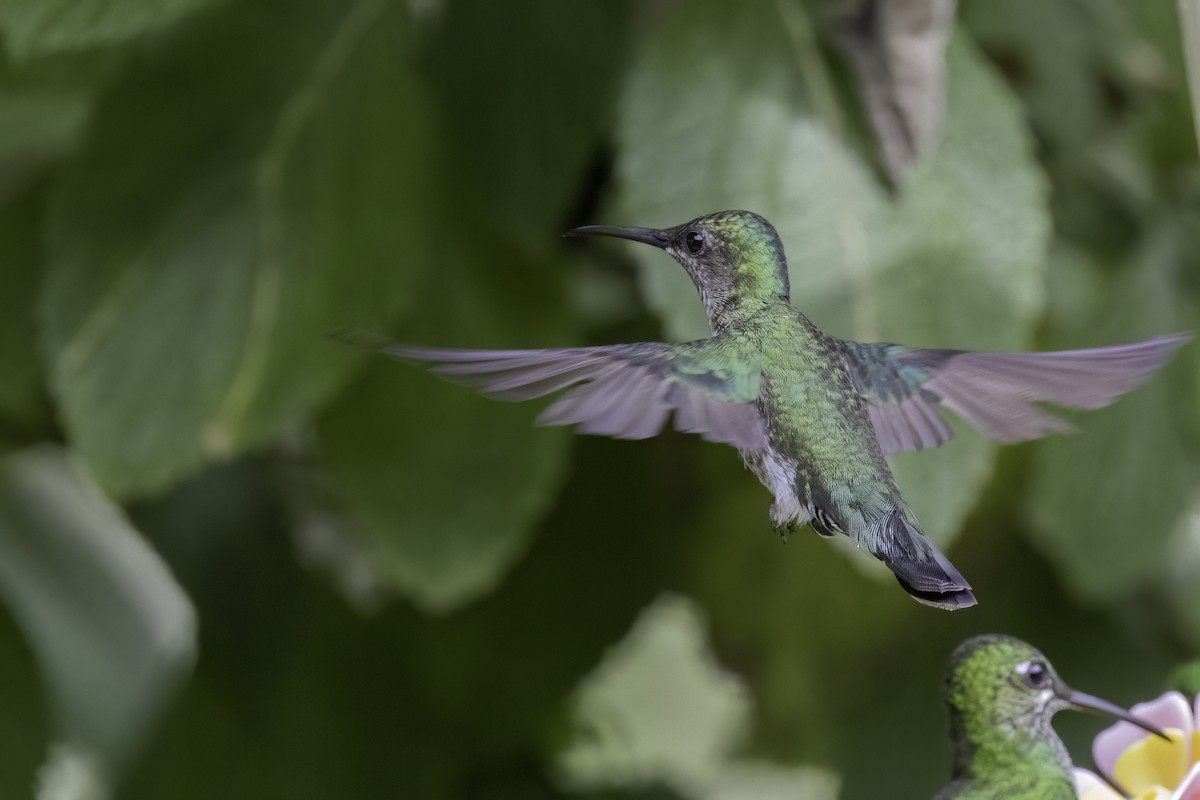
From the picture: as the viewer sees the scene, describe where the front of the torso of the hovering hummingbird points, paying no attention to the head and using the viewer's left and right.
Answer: facing away from the viewer and to the left of the viewer
